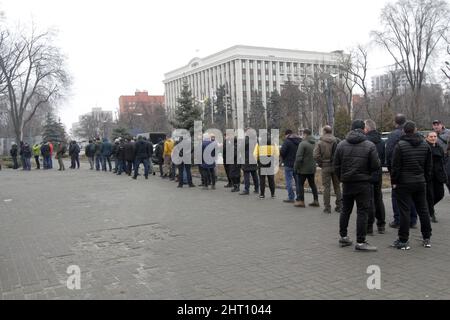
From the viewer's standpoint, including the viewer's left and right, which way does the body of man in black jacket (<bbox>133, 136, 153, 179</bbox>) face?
facing away from the viewer

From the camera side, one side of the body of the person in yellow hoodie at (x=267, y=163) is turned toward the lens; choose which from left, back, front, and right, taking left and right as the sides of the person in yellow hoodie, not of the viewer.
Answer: back

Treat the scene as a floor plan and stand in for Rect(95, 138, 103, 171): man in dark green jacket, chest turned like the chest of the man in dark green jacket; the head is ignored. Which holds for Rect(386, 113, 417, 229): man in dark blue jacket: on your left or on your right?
on your right

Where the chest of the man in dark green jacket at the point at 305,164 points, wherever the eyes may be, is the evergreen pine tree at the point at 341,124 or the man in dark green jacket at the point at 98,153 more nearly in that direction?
the man in dark green jacket

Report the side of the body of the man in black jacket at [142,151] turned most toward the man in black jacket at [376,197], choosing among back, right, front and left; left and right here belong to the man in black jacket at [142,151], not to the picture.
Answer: back

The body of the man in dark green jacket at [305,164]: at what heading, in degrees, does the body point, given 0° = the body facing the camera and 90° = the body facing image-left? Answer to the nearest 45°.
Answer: approximately 135°

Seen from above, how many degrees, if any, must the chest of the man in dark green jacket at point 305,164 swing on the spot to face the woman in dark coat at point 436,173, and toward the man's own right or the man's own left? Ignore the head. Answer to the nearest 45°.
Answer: approximately 180°
